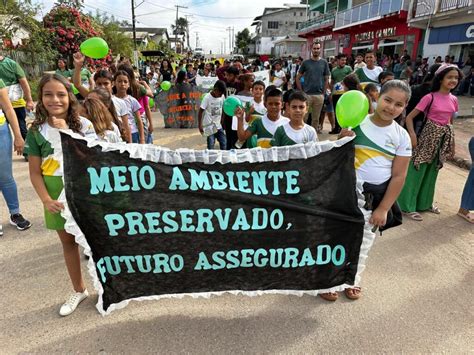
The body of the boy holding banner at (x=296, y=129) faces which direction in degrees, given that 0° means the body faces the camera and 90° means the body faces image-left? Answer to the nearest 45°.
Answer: approximately 0°

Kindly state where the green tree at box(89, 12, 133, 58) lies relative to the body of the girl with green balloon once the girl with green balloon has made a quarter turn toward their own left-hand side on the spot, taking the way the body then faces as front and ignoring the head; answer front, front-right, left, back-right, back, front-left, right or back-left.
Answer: back

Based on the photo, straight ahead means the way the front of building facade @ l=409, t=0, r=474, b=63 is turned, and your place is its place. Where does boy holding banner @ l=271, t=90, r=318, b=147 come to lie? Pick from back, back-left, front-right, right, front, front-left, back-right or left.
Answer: front-left

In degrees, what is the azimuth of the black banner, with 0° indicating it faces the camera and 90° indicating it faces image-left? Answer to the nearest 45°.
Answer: approximately 0°

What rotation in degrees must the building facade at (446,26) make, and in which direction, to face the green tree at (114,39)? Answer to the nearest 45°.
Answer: approximately 45° to its right

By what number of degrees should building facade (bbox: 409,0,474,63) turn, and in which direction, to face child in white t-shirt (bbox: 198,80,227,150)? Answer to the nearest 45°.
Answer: approximately 45° to its left

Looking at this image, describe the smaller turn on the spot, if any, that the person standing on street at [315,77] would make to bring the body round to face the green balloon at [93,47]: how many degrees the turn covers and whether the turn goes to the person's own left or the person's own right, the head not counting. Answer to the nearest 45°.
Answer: approximately 45° to the person's own right

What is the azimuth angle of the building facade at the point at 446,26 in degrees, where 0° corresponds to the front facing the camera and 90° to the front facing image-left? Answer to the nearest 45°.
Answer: approximately 45°

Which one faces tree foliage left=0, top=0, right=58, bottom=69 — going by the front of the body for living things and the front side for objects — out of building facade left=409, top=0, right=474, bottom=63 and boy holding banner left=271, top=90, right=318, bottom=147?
the building facade

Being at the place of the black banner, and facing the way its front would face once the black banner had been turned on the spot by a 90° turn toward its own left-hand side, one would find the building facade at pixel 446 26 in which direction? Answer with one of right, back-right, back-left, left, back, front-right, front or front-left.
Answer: front-left

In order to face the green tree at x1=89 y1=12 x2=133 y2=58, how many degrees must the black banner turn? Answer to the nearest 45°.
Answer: approximately 180°

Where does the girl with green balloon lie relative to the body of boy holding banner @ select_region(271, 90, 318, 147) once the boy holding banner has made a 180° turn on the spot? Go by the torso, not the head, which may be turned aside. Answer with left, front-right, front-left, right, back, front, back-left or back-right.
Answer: back-right
